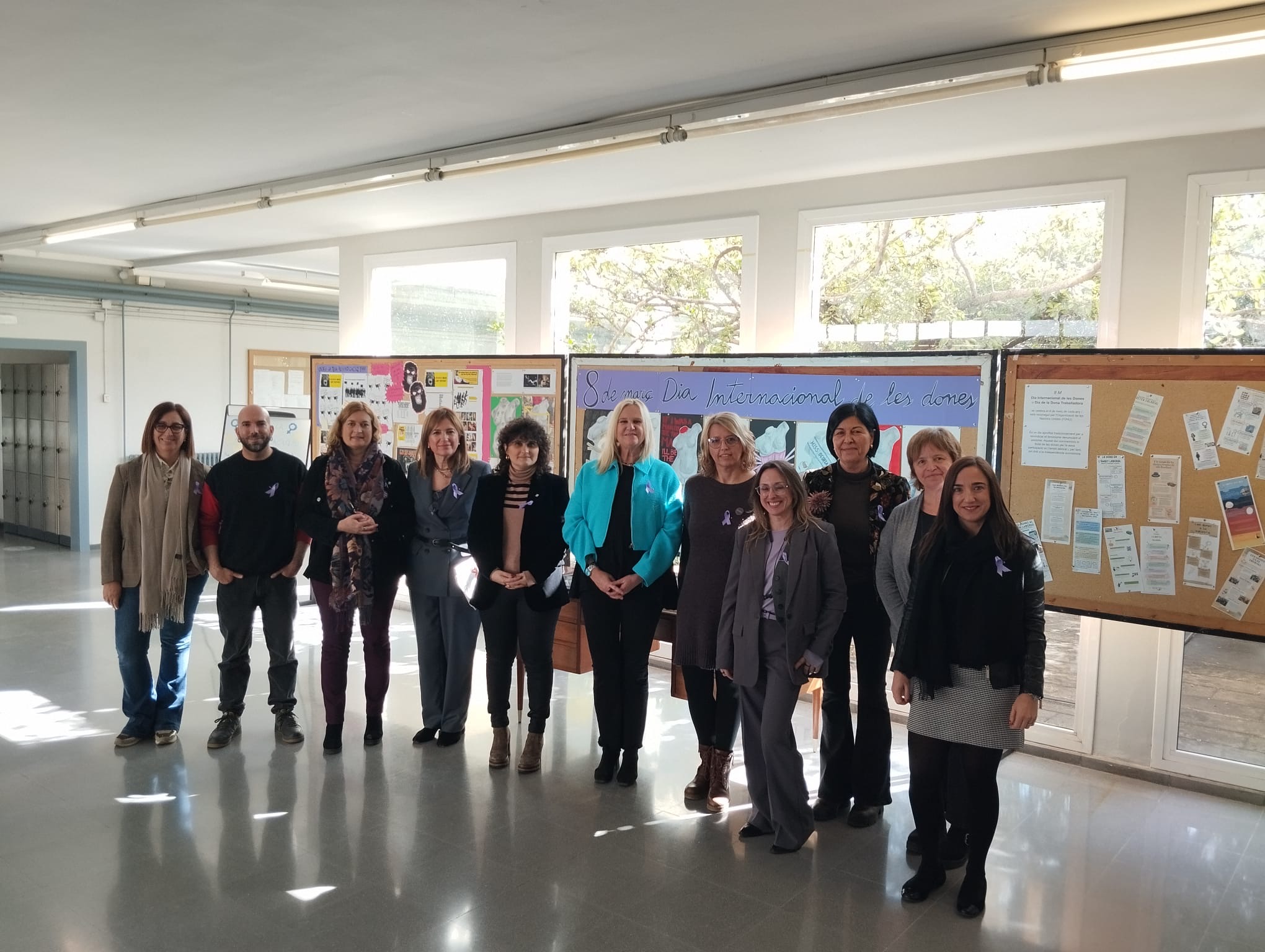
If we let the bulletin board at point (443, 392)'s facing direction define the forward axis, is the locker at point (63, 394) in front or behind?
behind

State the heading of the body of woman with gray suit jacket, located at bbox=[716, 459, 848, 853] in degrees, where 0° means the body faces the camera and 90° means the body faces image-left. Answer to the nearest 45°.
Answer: approximately 0°

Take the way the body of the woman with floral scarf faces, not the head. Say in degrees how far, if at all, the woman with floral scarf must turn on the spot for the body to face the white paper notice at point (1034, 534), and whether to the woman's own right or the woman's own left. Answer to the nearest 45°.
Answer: approximately 90° to the woman's own left

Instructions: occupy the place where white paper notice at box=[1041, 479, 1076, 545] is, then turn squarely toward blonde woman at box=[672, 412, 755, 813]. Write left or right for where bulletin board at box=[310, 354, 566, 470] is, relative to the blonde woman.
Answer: right

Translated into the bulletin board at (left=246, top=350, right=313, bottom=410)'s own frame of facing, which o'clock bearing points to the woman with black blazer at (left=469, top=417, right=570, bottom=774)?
The woman with black blazer is roughly at 12 o'clock from the bulletin board.

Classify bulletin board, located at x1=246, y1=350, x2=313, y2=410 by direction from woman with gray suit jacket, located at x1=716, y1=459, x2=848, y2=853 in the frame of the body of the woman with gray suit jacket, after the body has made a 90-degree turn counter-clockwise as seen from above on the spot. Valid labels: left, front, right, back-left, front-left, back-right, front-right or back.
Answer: back-left

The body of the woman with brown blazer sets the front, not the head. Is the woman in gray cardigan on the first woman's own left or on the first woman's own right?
on the first woman's own left

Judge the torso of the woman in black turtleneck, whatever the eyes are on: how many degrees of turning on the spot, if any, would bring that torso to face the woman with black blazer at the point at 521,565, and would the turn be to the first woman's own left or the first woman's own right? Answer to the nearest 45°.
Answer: approximately 90° to the first woman's own right

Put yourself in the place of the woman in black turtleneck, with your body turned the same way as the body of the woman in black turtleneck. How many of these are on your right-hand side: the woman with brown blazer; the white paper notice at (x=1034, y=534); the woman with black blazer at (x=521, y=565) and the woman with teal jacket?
3
